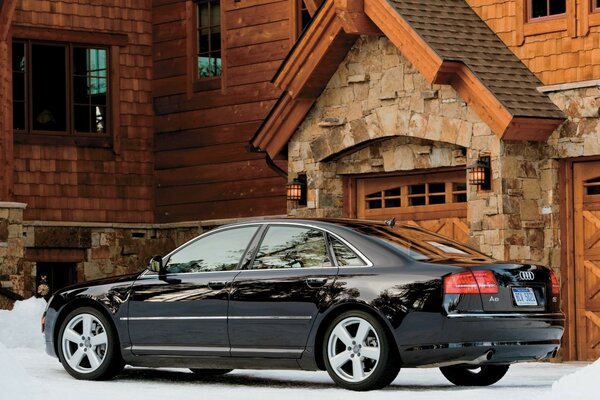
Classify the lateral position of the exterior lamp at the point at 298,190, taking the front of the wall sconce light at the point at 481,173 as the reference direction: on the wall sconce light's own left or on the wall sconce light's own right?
on the wall sconce light's own right

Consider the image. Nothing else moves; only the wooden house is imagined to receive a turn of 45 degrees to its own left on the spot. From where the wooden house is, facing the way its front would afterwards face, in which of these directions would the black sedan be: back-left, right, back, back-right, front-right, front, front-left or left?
front

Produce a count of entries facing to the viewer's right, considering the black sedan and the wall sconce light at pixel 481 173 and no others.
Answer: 0

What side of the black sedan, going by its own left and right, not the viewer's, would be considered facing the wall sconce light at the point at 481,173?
right

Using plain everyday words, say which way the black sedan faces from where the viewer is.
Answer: facing away from the viewer and to the left of the viewer

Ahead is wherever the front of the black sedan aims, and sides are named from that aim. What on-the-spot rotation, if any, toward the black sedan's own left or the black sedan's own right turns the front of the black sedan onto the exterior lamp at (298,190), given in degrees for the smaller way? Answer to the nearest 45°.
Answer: approximately 45° to the black sedan's own right

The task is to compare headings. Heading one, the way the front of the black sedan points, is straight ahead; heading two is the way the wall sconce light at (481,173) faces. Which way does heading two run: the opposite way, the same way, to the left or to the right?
to the left

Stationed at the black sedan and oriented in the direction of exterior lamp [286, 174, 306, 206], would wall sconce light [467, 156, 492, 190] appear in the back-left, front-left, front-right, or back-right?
front-right

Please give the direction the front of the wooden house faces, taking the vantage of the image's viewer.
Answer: facing the viewer and to the left of the viewer

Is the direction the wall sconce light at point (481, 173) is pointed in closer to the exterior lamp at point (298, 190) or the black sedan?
the black sedan

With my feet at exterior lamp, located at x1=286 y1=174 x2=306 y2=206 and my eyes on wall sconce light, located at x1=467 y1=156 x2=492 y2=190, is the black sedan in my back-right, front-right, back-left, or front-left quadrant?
front-right
